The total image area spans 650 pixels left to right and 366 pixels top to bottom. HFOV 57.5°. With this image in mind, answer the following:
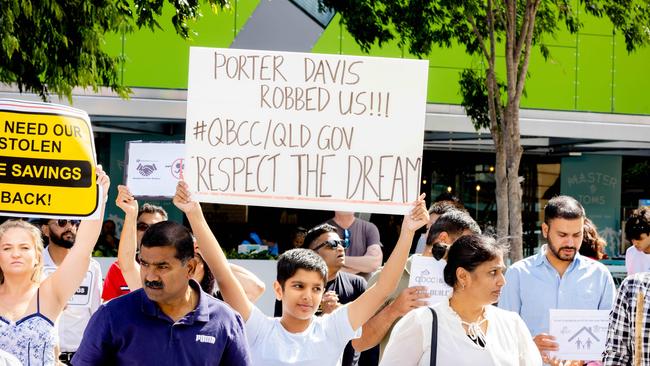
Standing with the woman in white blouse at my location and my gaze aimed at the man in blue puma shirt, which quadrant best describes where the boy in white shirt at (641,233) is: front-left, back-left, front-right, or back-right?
back-right

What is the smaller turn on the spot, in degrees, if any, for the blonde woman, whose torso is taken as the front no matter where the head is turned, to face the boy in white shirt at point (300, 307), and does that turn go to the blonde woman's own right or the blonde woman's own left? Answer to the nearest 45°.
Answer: approximately 90° to the blonde woman's own left

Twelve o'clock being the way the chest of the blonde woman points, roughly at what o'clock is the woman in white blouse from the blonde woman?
The woman in white blouse is roughly at 10 o'clock from the blonde woman.

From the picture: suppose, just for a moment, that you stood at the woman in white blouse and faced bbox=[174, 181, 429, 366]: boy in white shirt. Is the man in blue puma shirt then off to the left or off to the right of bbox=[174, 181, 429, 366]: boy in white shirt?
left

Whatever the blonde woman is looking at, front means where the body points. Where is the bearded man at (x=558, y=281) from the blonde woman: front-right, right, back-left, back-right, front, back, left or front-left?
left

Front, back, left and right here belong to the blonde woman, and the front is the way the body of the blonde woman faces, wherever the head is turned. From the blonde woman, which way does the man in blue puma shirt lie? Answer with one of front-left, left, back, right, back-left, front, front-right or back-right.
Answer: front-left

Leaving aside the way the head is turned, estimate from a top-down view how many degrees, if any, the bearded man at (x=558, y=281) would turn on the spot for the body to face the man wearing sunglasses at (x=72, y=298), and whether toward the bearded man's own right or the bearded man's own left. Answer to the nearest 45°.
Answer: approximately 90° to the bearded man's own right

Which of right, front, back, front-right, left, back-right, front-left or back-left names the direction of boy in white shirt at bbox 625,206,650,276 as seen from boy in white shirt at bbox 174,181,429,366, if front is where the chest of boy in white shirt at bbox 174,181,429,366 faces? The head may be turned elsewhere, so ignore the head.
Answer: back-left

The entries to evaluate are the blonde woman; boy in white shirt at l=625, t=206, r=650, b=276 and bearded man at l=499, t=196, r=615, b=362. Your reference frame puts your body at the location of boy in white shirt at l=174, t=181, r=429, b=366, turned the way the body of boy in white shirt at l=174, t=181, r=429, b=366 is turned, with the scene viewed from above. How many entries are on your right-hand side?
1

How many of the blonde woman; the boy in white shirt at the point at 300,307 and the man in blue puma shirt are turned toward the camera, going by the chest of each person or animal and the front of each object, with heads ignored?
3

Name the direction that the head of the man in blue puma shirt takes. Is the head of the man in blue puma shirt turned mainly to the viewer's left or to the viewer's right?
to the viewer's left
